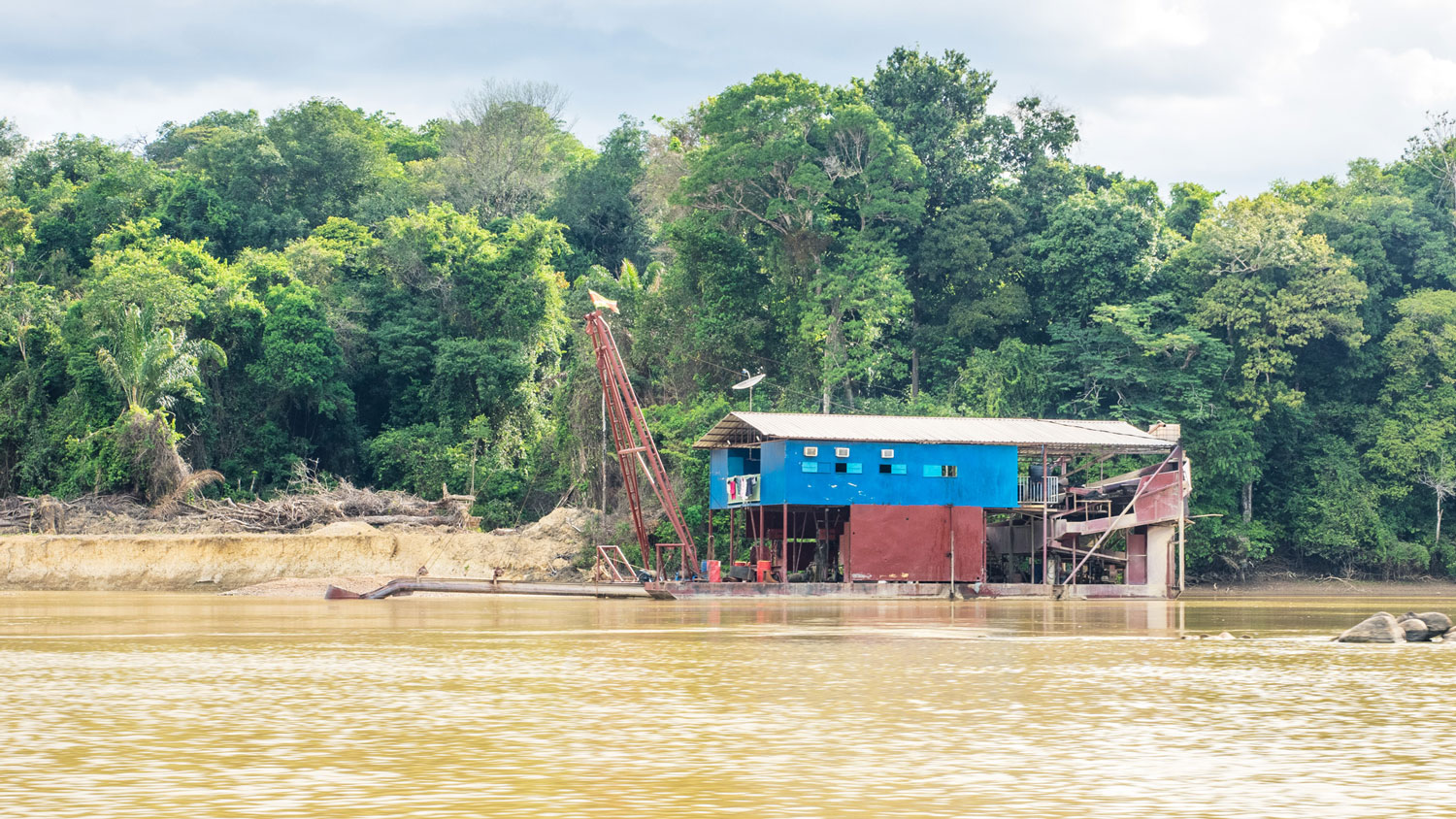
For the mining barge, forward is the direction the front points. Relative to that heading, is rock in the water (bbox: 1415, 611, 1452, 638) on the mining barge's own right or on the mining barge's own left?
on the mining barge's own left

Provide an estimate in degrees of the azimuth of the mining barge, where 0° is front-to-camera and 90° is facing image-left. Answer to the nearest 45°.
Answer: approximately 90°
